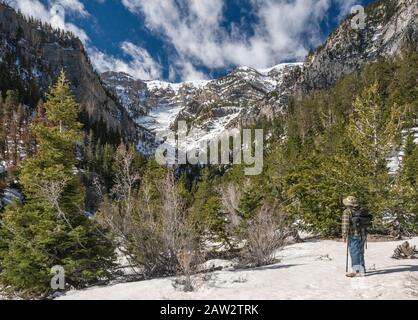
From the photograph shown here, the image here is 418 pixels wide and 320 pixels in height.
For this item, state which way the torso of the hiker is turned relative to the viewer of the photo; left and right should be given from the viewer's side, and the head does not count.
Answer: facing away from the viewer and to the left of the viewer

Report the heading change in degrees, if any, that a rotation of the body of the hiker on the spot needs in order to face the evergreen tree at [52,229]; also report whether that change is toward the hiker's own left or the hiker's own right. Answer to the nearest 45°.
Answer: approximately 45° to the hiker's own left
